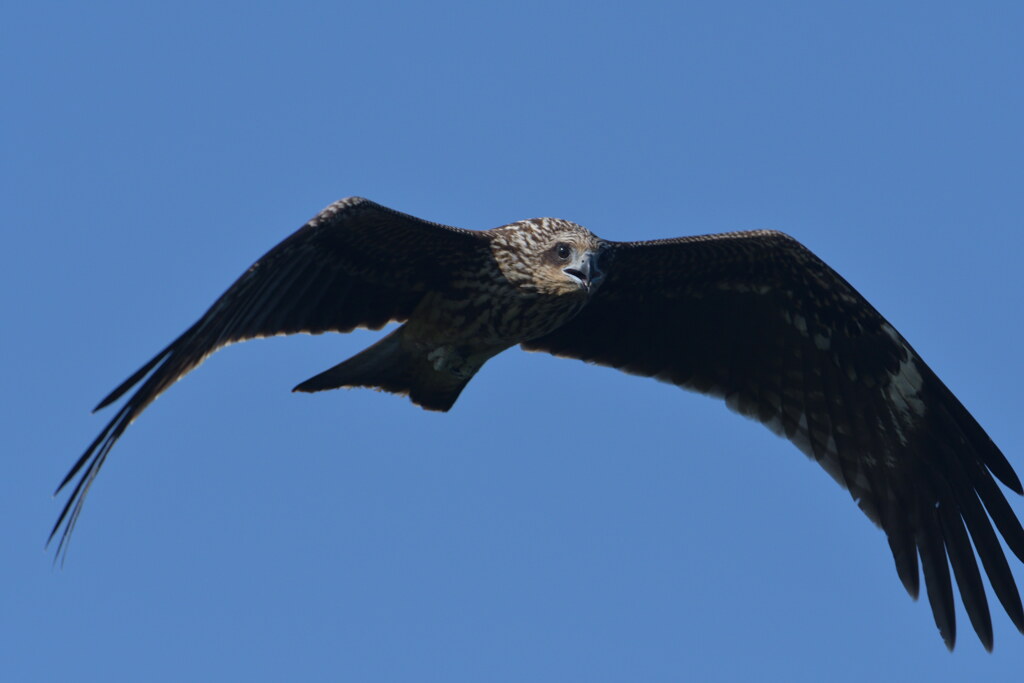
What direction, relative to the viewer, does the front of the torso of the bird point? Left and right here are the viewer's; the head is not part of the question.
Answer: facing the viewer and to the right of the viewer
